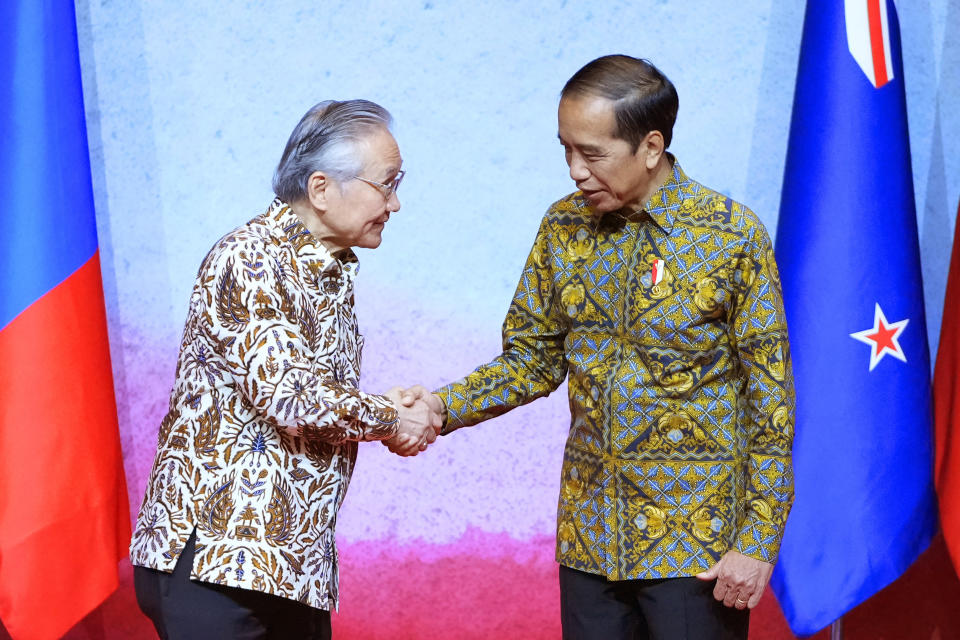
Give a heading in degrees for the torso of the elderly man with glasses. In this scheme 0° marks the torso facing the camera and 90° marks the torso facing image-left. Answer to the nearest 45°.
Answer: approximately 270°

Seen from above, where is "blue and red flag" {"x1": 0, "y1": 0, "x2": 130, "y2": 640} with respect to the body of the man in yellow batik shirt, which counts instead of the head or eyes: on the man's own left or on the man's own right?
on the man's own right

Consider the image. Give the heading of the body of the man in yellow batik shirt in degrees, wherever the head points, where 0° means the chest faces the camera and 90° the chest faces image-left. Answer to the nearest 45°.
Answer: approximately 45°

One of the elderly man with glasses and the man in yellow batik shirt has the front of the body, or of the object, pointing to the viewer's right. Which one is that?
the elderly man with glasses

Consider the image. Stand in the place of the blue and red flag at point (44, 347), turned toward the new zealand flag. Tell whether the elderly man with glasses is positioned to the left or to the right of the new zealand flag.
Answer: right

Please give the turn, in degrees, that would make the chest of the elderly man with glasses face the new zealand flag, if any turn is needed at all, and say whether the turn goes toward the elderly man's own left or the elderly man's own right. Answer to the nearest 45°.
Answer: approximately 45° to the elderly man's own left

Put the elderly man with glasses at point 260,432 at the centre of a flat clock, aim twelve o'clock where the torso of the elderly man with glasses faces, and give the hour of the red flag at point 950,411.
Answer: The red flag is roughly at 11 o'clock from the elderly man with glasses.

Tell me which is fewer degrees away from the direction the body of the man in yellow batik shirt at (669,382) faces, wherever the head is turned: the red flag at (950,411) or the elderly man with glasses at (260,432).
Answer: the elderly man with glasses

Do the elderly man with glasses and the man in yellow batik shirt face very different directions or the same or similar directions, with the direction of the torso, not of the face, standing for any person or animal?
very different directions

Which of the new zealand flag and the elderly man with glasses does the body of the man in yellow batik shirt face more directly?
the elderly man with glasses

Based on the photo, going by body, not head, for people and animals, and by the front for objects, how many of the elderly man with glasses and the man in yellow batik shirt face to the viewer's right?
1

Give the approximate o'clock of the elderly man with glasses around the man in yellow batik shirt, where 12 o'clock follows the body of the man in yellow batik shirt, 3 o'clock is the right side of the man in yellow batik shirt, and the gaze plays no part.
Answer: The elderly man with glasses is roughly at 1 o'clock from the man in yellow batik shirt.

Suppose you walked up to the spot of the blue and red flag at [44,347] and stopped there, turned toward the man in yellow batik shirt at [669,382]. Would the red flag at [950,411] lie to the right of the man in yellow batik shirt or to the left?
left

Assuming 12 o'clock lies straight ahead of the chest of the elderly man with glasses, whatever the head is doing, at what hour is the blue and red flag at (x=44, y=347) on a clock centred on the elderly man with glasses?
The blue and red flag is roughly at 8 o'clock from the elderly man with glasses.

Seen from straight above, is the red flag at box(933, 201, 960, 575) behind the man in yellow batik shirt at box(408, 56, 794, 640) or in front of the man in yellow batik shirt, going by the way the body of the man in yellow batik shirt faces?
behind

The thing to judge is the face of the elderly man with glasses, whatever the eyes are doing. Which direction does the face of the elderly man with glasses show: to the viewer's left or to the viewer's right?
to the viewer's right
